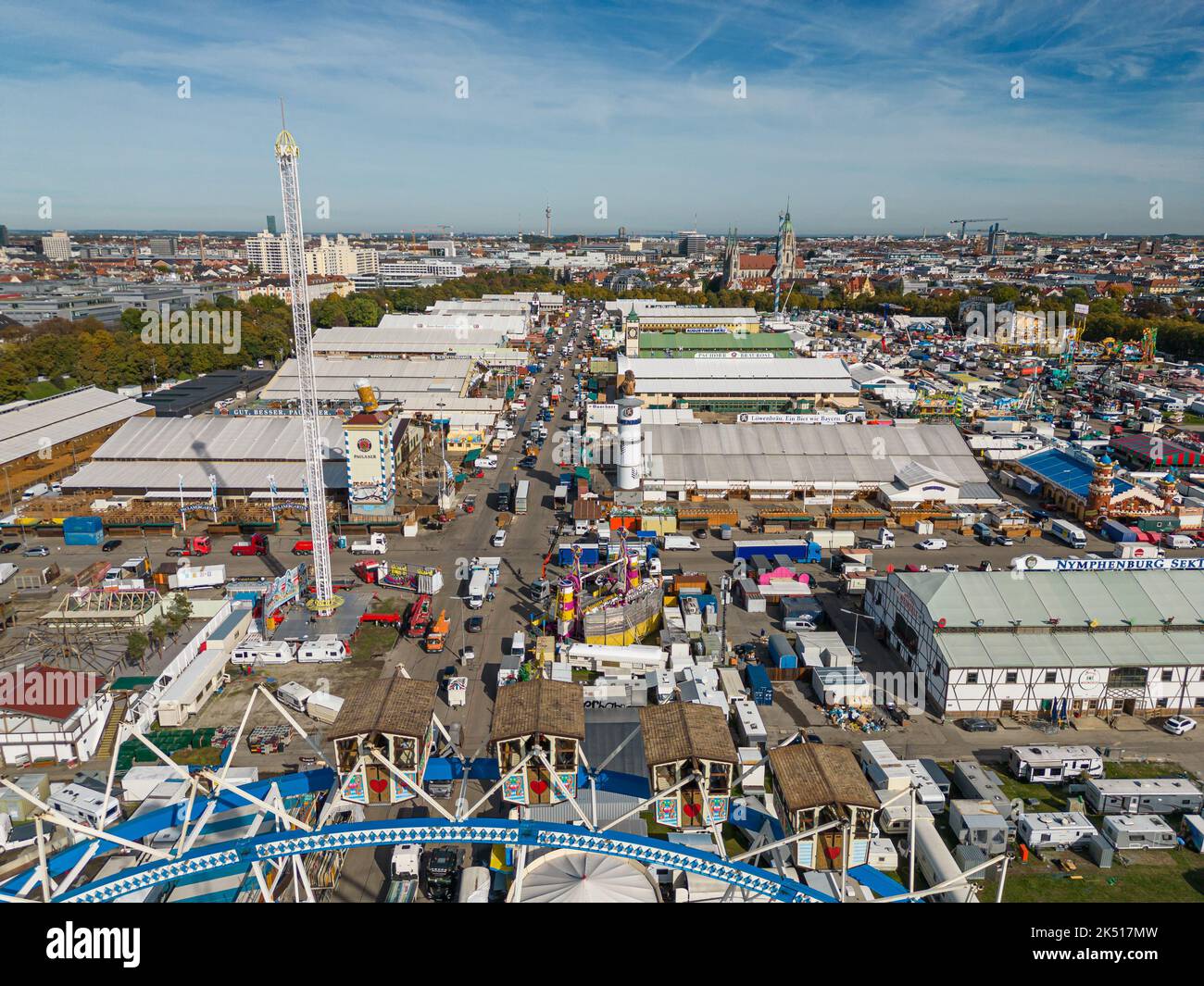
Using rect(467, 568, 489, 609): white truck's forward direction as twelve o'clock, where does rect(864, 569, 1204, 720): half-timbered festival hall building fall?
The half-timbered festival hall building is roughly at 10 o'clock from the white truck.

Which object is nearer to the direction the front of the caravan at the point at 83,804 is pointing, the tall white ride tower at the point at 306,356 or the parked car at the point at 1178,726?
the parked car

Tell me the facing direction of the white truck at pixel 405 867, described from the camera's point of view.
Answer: facing away from the viewer

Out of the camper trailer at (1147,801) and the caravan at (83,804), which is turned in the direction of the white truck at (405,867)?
the caravan

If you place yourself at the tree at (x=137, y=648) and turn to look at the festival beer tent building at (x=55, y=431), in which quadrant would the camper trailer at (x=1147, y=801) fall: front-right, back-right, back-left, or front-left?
back-right

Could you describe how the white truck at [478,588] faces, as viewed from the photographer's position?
facing the viewer

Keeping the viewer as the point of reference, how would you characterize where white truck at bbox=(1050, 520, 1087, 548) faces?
facing the viewer and to the right of the viewer

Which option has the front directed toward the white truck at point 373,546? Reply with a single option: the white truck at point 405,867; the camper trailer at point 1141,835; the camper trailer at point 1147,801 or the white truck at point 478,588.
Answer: the white truck at point 405,867
